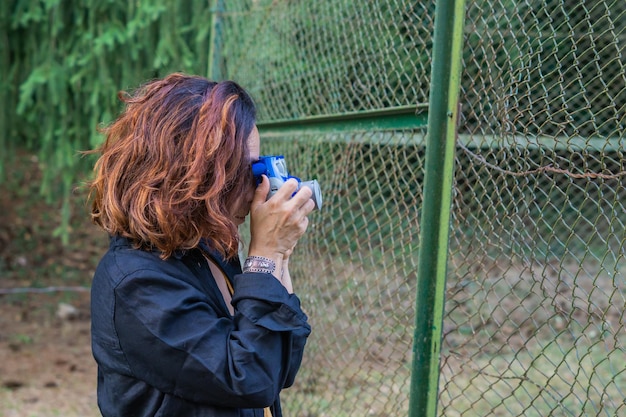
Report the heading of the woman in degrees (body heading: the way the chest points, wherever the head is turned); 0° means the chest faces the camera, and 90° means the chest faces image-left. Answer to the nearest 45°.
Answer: approximately 270°

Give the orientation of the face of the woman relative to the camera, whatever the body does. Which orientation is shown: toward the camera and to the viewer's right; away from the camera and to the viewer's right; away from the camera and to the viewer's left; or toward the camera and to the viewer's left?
away from the camera and to the viewer's right
